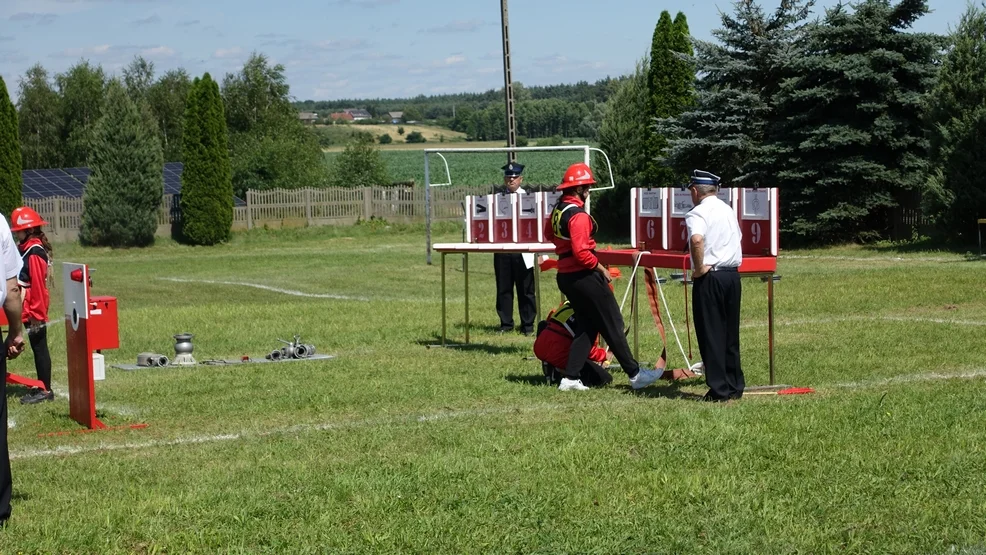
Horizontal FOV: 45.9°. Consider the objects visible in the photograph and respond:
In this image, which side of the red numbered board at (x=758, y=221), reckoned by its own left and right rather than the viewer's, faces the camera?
front

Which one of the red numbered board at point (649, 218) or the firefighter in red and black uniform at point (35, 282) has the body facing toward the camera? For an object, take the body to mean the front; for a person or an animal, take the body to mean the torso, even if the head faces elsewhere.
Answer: the red numbered board

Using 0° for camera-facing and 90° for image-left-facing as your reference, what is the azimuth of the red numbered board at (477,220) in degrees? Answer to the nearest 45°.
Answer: approximately 0°

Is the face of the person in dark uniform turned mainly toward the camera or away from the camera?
toward the camera

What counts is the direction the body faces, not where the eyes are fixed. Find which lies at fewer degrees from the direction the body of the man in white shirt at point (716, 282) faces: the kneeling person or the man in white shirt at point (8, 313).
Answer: the kneeling person

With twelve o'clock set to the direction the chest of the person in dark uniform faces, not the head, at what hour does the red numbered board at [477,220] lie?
The red numbered board is roughly at 1 o'clock from the person in dark uniform.

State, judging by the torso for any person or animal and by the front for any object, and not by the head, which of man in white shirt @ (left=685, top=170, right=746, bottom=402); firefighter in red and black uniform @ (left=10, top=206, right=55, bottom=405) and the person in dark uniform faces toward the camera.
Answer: the person in dark uniform

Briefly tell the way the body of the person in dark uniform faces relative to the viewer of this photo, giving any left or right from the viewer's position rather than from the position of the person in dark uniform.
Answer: facing the viewer

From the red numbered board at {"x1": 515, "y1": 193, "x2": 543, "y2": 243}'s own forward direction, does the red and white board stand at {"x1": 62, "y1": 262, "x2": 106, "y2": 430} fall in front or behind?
in front

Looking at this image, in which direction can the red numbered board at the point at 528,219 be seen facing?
toward the camera

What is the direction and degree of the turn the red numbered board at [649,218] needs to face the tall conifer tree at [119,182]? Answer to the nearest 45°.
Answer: approximately 135° to its right

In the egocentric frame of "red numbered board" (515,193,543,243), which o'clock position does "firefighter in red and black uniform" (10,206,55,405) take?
The firefighter in red and black uniform is roughly at 2 o'clock from the red numbered board.

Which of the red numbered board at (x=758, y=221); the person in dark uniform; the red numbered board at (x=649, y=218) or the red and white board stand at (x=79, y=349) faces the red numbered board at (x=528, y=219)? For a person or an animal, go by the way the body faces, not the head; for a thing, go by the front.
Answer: the person in dark uniform

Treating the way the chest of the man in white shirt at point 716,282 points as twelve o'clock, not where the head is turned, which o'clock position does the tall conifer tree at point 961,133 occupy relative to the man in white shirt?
The tall conifer tree is roughly at 2 o'clock from the man in white shirt.

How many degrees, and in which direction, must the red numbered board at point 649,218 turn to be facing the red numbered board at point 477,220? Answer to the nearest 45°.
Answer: approximately 135° to its right

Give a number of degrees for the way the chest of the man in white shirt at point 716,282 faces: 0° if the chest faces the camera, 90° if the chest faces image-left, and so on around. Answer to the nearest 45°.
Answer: approximately 135°
